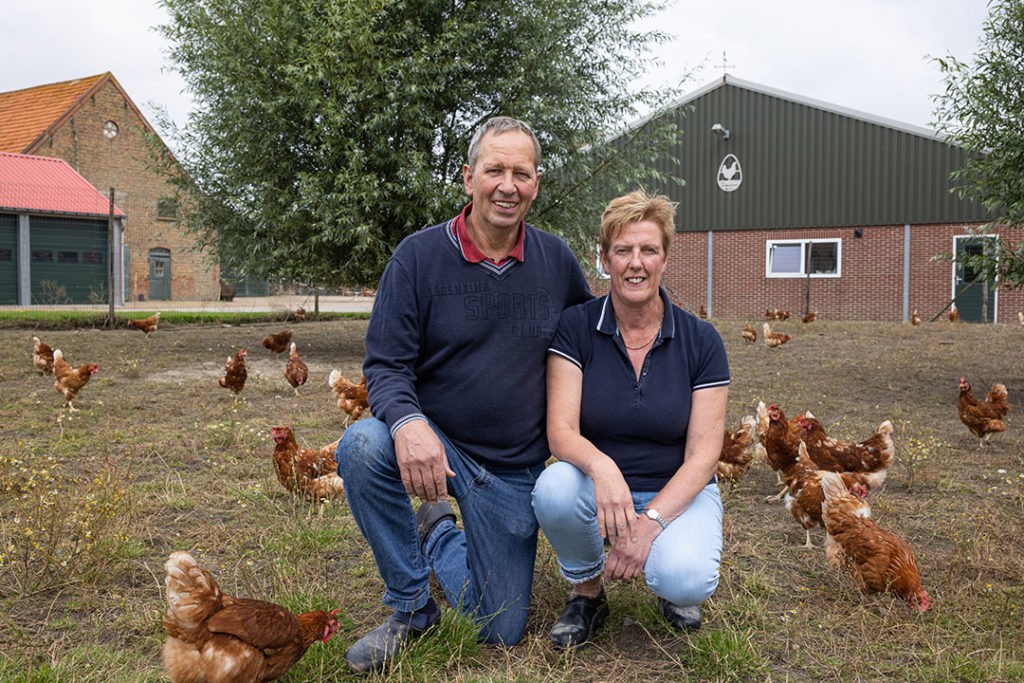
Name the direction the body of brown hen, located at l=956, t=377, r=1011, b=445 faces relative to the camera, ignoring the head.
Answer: to the viewer's left

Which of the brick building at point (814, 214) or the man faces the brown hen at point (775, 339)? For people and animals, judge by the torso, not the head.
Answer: the brick building

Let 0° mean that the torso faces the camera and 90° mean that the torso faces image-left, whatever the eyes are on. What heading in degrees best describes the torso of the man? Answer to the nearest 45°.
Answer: approximately 0°

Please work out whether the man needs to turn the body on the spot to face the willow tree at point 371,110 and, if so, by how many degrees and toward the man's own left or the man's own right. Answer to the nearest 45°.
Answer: approximately 180°

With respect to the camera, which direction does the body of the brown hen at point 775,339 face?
to the viewer's right
